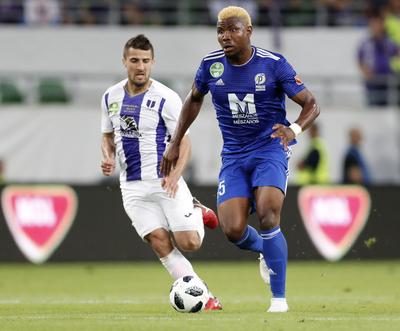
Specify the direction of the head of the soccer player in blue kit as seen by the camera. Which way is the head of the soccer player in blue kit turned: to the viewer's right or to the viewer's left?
to the viewer's left

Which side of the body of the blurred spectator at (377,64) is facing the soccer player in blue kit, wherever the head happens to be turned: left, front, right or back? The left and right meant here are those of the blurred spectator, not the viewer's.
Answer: front

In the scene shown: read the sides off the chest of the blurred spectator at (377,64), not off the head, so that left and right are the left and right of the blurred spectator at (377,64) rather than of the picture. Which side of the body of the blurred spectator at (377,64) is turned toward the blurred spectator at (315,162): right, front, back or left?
front

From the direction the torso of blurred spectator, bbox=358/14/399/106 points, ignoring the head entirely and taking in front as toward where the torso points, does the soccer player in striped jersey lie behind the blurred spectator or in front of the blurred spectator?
in front

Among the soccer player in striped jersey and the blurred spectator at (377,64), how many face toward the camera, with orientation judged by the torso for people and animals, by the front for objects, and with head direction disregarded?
2

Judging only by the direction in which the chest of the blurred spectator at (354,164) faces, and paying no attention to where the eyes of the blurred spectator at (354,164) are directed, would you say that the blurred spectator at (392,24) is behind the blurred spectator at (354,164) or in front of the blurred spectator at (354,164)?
behind

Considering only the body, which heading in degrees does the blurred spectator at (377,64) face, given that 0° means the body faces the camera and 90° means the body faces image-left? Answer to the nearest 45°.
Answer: approximately 0°

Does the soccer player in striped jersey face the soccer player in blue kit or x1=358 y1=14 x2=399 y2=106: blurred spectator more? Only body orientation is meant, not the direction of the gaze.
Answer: the soccer player in blue kit
